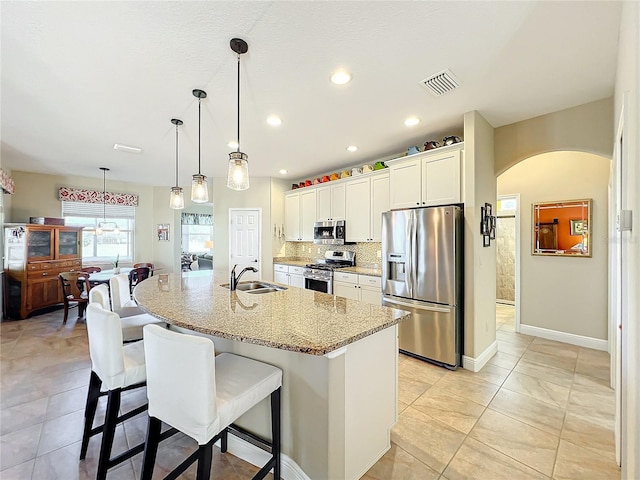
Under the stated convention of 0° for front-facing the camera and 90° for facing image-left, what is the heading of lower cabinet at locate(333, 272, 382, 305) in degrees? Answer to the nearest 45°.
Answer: approximately 45°

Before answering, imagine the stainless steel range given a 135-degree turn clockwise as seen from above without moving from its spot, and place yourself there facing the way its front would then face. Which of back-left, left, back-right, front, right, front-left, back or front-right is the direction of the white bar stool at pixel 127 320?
back-left

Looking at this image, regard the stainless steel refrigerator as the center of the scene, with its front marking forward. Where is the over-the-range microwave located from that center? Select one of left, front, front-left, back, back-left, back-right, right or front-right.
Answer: right

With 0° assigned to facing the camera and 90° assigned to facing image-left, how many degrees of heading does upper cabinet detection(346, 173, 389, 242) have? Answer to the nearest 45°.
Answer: approximately 45°

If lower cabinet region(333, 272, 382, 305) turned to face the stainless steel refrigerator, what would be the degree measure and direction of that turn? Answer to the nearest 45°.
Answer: approximately 90° to its left

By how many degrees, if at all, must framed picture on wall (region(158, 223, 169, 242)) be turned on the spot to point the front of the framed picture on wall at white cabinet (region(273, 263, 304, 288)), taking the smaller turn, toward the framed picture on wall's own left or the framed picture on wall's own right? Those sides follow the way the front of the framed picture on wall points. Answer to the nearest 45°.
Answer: approximately 45° to the framed picture on wall's own left

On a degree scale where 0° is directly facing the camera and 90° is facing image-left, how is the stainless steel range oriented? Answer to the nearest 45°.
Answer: approximately 45°

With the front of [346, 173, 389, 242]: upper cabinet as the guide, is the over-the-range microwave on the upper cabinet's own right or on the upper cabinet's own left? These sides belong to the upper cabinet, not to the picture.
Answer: on the upper cabinet's own right

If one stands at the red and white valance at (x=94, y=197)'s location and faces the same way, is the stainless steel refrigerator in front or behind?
in front

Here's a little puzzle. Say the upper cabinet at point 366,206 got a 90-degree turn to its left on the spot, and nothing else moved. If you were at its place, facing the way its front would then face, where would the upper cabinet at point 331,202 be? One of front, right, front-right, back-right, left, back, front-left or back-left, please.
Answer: back

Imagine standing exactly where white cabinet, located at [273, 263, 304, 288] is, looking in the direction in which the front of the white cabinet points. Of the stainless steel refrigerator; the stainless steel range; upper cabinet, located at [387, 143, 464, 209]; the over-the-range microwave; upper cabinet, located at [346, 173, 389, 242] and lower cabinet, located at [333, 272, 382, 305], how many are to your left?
6

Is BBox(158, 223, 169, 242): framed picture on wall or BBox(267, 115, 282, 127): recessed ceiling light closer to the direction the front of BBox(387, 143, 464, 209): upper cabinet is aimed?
the recessed ceiling light

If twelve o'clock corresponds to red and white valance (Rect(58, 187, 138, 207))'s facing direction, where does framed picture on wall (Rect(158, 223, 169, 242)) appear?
The framed picture on wall is roughly at 9 o'clock from the red and white valance.
